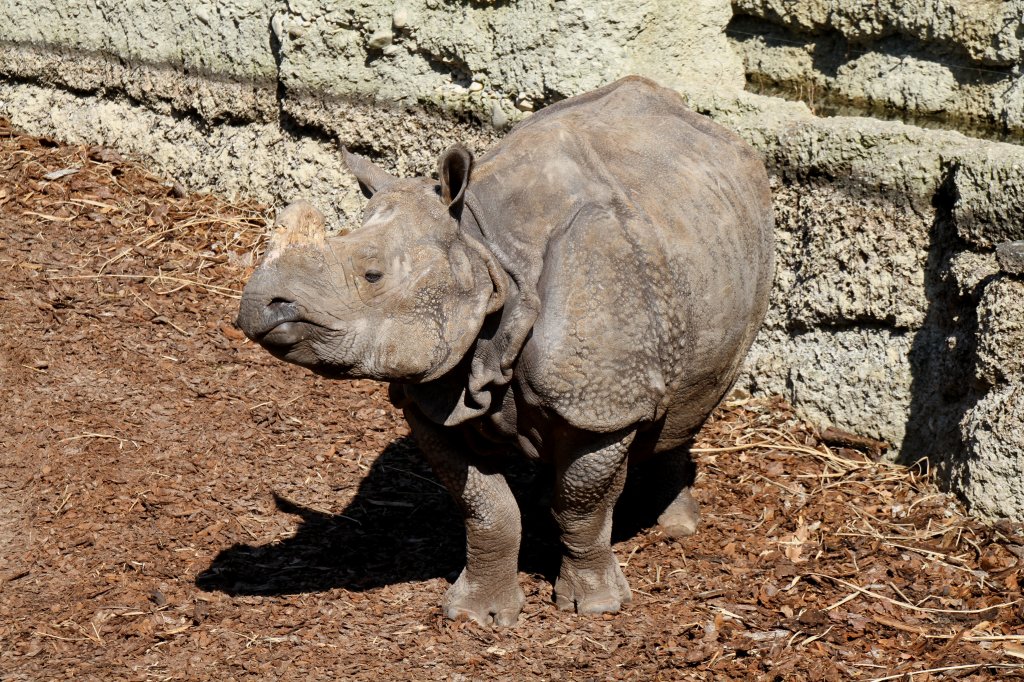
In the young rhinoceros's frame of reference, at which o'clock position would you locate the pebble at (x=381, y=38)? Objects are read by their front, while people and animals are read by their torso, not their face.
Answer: The pebble is roughly at 4 o'clock from the young rhinoceros.

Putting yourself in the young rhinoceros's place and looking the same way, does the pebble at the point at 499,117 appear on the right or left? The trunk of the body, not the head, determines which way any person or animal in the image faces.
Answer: on its right

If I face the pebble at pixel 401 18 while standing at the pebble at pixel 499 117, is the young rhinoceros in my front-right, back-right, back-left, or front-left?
back-left

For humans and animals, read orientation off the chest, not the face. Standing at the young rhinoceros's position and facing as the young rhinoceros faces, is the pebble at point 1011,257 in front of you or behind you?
behind

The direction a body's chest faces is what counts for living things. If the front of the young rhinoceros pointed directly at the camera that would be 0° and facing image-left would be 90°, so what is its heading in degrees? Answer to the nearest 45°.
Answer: approximately 45°

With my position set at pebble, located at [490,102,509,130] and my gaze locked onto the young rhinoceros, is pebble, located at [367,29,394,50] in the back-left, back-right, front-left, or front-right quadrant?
back-right

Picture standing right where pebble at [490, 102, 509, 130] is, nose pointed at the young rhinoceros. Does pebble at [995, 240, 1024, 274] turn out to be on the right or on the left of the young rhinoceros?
left

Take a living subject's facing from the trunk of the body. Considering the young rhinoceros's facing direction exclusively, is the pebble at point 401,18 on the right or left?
on its right
